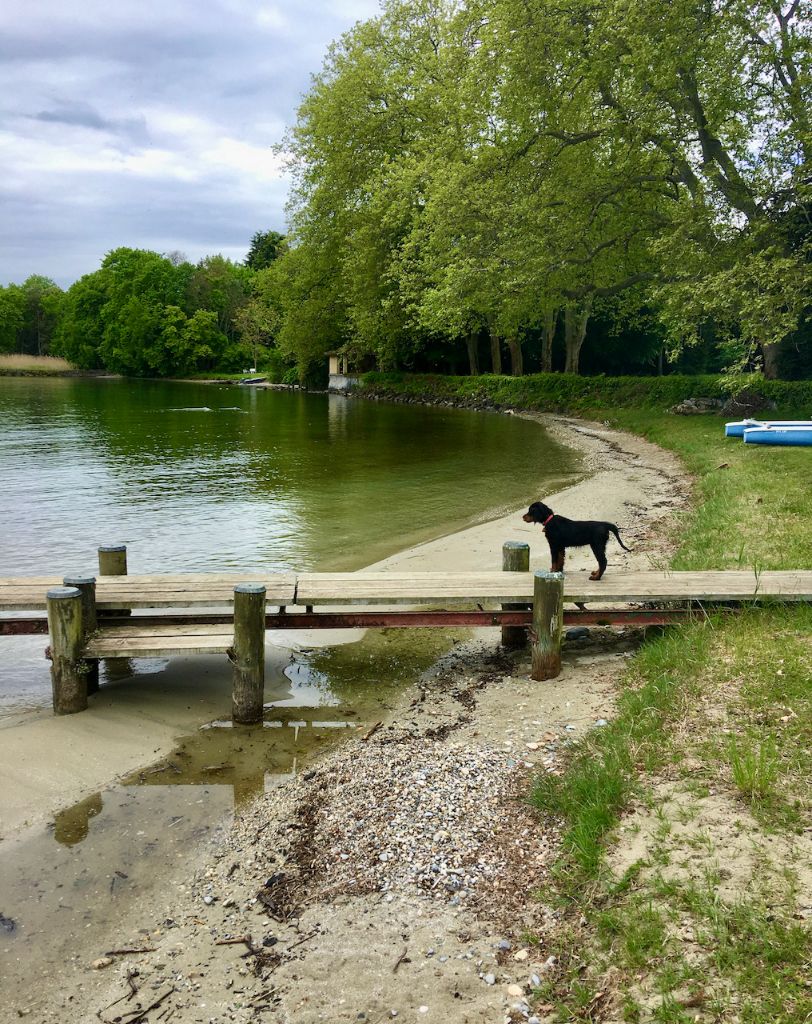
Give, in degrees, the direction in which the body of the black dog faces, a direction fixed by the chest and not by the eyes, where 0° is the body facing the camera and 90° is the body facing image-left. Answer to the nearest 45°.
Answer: approximately 90°

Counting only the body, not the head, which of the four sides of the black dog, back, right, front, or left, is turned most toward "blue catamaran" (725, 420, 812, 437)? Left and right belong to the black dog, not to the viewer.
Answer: right

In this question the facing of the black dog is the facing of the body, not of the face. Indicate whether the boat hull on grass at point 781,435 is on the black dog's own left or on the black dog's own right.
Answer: on the black dog's own right

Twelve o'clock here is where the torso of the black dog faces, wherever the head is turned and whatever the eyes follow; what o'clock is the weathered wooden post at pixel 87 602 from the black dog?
The weathered wooden post is roughly at 11 o'clock from the black dog.

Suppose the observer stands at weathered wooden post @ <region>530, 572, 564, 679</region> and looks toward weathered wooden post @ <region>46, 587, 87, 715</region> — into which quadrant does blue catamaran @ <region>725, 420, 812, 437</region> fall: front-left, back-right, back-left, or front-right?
back-right

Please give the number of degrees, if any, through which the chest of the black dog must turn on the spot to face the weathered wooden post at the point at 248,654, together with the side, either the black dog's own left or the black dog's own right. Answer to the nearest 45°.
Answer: approximately 45° to the black dog's own left
